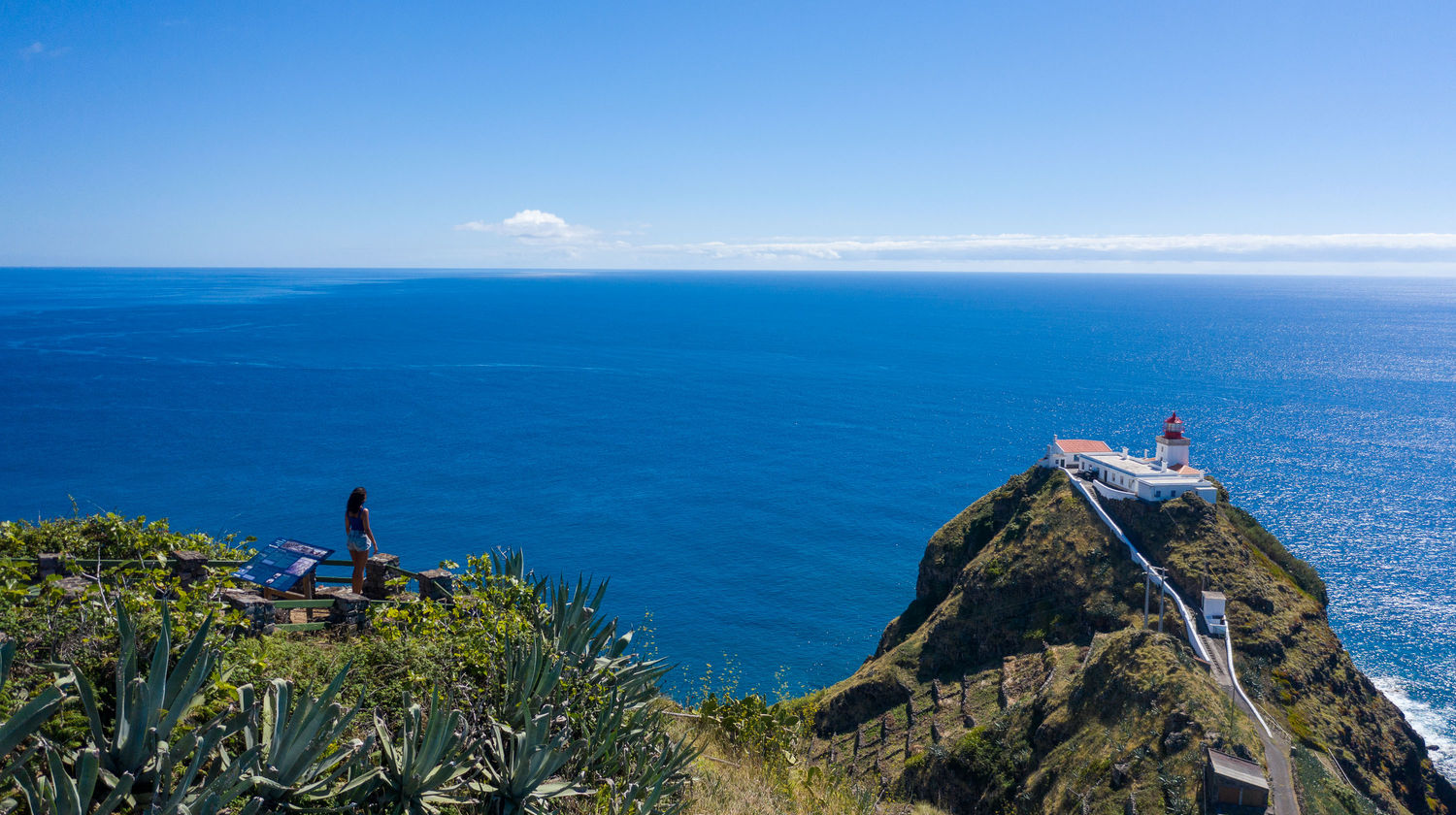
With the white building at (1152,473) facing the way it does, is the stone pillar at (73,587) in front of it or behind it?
in front

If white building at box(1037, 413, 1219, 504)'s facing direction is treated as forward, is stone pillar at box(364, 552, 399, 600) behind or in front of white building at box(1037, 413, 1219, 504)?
in front

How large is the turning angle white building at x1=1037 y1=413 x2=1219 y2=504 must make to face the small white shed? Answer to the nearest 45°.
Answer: approximately 45° to its left

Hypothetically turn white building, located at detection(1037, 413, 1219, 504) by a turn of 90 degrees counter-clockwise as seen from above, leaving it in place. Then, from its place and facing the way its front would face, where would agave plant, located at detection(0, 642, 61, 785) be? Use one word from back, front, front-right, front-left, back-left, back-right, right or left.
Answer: front-right

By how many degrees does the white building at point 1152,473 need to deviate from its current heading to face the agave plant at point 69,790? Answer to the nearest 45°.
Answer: approximately 45° to its left

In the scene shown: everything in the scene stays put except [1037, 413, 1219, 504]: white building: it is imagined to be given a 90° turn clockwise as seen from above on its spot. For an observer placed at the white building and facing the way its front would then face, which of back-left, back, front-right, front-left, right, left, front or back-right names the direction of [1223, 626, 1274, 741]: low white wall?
back-left

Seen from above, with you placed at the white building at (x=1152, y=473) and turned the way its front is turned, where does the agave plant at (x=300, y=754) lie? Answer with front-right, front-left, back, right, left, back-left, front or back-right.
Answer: front-left

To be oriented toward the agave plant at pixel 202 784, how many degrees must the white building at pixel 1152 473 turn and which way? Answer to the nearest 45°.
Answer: approximately 45° to its left

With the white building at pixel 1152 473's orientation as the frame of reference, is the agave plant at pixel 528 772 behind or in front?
in front

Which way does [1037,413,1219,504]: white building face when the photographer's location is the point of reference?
facing the viewer and to the left of the viewer

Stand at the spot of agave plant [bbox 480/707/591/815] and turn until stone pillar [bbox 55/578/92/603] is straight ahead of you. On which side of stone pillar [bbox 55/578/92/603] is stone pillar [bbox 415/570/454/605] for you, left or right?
right
